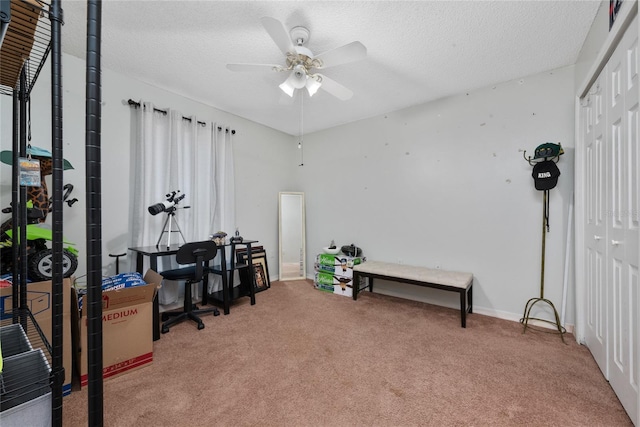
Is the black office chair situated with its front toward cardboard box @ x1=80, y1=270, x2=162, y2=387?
no

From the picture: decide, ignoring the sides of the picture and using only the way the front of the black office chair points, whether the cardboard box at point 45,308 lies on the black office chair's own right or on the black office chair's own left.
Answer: on the black office chair's own left

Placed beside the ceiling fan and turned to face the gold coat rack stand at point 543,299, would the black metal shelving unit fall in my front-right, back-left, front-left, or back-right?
back-right

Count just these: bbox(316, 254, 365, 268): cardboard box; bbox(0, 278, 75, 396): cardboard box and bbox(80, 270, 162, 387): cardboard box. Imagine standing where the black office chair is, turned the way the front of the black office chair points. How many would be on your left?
2

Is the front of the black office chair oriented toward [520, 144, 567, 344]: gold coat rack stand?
no

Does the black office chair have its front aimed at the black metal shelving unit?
no

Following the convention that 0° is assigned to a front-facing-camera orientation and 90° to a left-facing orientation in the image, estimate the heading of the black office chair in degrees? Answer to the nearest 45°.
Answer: approximately 135°

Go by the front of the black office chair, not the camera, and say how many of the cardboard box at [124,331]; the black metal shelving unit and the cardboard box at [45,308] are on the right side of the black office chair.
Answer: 0
